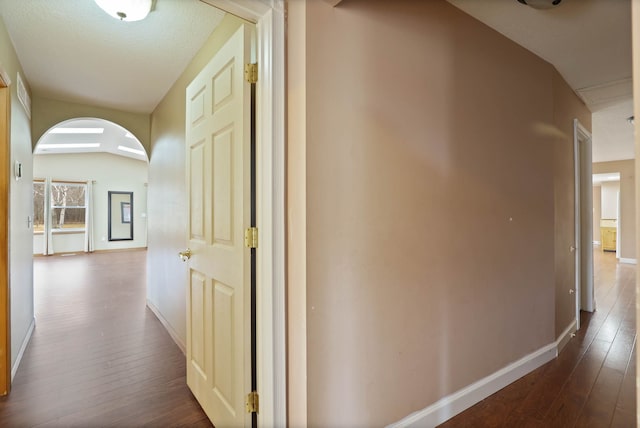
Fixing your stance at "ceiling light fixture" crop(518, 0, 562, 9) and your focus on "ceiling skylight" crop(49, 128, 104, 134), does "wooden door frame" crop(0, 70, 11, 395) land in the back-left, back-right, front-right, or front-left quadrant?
front-left

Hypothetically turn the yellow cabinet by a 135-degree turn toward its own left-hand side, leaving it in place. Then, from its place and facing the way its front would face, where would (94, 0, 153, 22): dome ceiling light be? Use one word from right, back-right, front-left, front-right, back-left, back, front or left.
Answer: back-right

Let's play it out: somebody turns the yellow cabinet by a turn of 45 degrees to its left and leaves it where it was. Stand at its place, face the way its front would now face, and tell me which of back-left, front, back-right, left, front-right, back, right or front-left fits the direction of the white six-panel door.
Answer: front-right

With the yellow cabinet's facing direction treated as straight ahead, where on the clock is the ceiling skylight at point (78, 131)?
The ceiling skylight is roughly at 1 o'clock from the yellow cabinet.

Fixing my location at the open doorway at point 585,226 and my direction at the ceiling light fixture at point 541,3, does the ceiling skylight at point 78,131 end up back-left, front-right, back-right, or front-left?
front-right

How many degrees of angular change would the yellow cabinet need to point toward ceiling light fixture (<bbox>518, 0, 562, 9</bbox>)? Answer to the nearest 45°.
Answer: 0° — it already faces it

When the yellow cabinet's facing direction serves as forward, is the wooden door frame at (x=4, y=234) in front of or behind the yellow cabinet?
in front

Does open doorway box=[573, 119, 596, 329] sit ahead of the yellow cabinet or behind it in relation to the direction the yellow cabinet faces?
ahead

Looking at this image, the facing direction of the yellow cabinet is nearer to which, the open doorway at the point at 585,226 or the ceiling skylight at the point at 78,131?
the open doorway

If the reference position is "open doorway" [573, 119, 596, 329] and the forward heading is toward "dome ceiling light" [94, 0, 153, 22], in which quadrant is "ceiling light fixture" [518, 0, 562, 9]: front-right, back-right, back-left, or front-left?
front-left

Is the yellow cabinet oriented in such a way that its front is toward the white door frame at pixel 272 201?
yes

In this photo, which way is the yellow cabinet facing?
toward the camera
